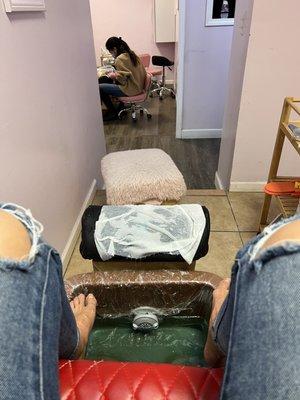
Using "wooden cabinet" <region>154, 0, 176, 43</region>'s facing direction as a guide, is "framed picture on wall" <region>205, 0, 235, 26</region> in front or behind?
in front

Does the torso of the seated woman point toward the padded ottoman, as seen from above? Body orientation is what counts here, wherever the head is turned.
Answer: no

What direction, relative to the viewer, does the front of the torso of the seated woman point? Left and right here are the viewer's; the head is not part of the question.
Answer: facing to the left of the viewer

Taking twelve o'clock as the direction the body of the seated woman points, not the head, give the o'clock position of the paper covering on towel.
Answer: The paper covering on towel is roughly at 9 o'clock from the seated woman.

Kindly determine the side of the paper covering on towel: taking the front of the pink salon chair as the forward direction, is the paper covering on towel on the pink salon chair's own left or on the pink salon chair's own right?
on the pink salon chair's own left

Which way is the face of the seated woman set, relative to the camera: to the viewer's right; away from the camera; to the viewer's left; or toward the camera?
to the viewer's left

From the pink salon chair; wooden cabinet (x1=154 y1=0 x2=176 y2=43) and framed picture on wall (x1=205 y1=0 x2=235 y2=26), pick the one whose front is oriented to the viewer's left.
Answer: the pink salon chair

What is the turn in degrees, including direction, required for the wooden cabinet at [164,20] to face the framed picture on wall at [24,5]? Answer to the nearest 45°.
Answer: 0° — it already faces it

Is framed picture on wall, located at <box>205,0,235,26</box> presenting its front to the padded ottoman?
yes

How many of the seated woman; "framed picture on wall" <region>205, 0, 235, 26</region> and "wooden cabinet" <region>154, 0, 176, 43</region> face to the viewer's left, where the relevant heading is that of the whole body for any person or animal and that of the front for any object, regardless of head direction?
1

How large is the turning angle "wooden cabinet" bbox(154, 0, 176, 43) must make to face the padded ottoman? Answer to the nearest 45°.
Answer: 0° — it already faces it

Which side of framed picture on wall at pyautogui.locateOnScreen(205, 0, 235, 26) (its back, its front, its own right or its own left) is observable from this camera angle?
front

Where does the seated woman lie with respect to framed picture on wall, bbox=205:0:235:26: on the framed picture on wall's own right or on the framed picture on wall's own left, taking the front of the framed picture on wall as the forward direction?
on the framed picture on wall's own right

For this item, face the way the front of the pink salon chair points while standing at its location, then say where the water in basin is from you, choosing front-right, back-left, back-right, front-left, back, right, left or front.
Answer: left

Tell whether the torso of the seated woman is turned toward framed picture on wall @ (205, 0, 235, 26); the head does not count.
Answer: no

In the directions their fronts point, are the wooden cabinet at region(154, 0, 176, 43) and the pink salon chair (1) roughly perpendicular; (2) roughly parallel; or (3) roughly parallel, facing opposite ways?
roughly perpendicular

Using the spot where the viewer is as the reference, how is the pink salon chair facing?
facing to the left of the viewer

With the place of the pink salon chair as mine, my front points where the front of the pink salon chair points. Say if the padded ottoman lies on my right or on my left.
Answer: on my left
